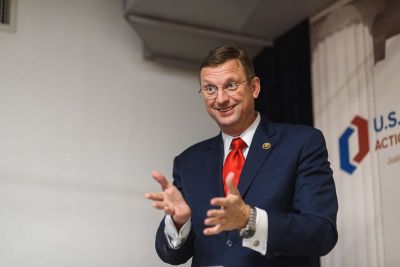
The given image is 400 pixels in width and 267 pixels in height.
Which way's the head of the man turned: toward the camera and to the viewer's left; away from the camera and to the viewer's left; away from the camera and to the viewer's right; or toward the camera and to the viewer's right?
toward the camera and to the viewer's left

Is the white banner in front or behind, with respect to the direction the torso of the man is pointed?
behind
